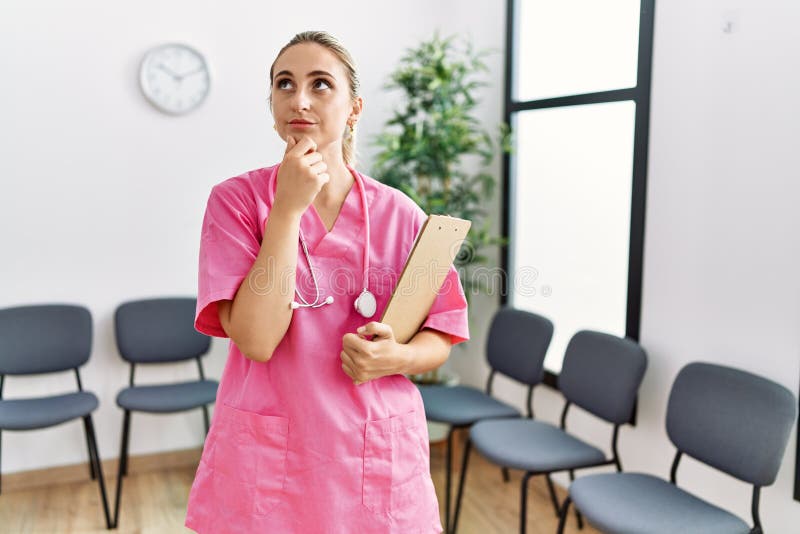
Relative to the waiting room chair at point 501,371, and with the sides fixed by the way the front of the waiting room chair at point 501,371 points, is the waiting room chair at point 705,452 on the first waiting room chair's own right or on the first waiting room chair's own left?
on the first waiting room chair's own left

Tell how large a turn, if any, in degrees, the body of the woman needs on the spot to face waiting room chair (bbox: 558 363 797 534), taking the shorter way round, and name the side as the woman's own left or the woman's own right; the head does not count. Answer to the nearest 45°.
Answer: approximately 135° to the woman's own left

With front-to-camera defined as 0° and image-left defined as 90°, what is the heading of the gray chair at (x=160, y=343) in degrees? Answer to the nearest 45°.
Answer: approximately 0°

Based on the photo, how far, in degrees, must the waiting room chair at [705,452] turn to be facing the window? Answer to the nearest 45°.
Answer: approximately 90° to its right

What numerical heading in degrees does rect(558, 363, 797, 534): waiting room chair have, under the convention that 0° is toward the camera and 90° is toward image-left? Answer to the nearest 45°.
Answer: approximately 45°
